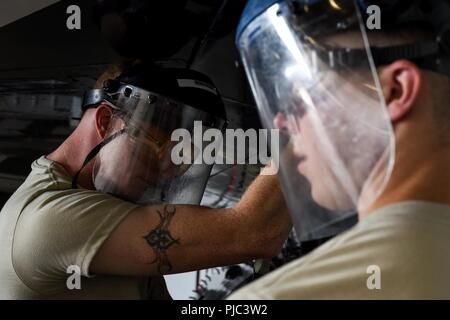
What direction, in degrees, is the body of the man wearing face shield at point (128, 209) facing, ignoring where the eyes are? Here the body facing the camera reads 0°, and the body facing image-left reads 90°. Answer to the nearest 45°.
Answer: approximately 270°

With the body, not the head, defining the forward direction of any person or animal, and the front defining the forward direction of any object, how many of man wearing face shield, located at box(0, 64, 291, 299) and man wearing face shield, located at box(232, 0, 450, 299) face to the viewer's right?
1

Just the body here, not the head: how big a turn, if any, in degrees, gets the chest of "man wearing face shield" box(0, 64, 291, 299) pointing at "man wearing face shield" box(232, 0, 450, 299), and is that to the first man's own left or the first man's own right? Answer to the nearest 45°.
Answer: approximately 45° to the first man's own right

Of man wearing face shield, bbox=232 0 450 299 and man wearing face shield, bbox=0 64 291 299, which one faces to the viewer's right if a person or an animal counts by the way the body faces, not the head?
man wearing face shield, bbox=0 64 291 299

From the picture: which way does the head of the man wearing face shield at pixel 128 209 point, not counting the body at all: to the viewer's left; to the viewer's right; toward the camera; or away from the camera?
to the viewer's right

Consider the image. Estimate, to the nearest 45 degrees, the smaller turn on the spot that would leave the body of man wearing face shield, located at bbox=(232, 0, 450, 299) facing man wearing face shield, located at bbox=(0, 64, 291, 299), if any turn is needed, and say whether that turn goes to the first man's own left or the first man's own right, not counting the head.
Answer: approximately 45° to the first man's own right

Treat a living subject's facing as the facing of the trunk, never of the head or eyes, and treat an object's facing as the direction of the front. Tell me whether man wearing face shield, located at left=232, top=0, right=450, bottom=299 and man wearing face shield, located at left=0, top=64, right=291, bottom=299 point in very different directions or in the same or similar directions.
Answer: very different directions

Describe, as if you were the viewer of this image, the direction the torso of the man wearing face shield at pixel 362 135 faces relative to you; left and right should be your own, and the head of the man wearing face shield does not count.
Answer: facing to the left of the viewer

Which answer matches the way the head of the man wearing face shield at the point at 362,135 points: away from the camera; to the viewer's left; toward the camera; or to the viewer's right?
to the viewer's left
